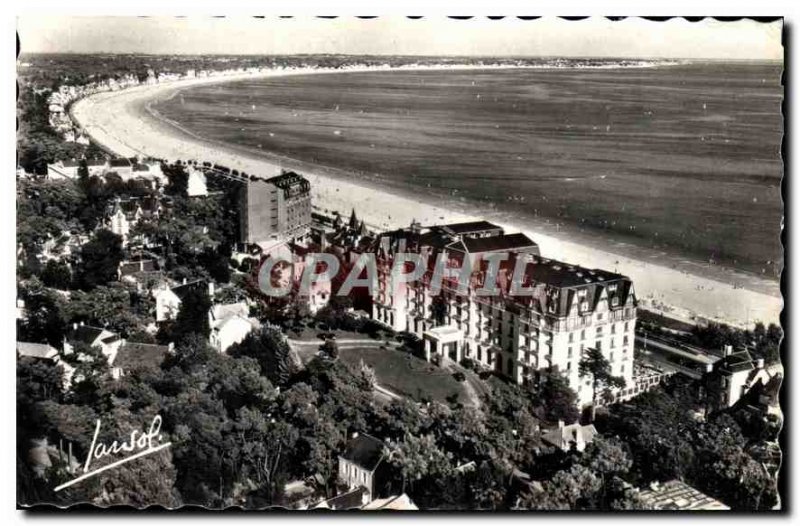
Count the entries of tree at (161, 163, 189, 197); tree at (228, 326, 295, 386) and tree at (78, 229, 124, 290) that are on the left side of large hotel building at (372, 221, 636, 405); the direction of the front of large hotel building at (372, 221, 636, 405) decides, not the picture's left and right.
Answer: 0

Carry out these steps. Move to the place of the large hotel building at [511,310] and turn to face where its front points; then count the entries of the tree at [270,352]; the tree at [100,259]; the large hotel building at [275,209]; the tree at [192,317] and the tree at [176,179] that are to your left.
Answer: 0

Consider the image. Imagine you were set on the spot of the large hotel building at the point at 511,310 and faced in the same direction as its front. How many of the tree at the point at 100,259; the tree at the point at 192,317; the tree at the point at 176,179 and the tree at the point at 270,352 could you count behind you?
0

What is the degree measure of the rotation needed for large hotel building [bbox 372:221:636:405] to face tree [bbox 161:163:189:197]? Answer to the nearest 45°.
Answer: approximately 45° to its right

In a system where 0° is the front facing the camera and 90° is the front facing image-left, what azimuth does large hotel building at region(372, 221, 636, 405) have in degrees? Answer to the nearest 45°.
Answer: approximately 45°

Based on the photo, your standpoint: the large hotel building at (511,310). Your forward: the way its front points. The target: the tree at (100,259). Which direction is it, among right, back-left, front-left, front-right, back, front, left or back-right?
front-right

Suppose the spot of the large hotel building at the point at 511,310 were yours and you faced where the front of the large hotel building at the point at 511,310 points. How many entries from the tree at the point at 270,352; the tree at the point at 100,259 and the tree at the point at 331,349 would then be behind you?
0
